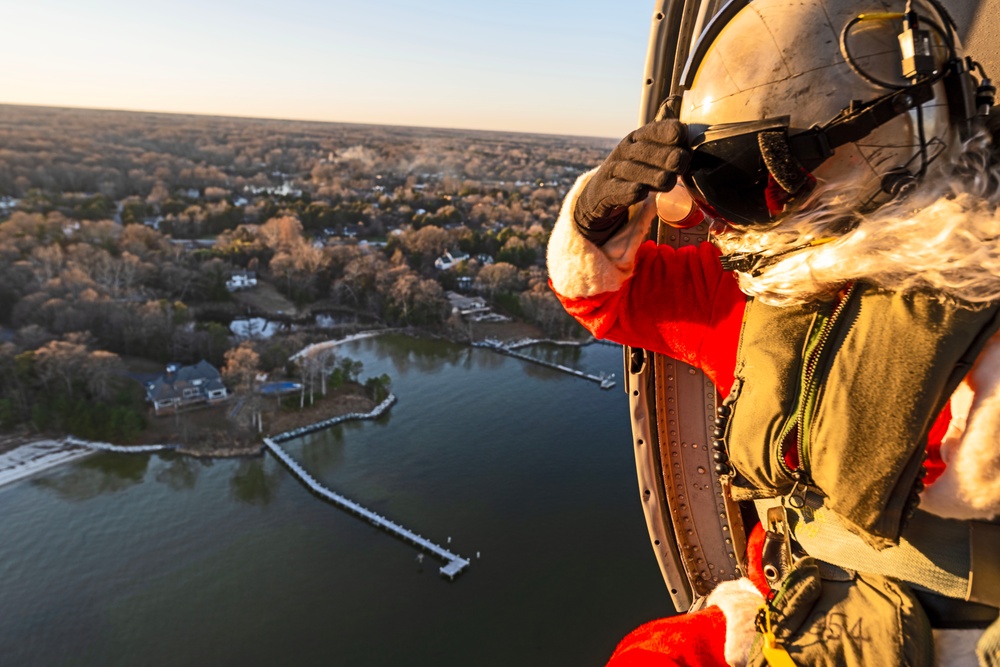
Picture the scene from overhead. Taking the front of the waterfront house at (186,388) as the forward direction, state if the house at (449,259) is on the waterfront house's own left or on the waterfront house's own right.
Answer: on the waterfront house's own left

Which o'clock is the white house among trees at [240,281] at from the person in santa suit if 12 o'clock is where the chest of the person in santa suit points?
The white house among trees is roughly at 3 o'clock from the person in santa suit.

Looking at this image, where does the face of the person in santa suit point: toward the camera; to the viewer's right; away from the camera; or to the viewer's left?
to the viewer's left

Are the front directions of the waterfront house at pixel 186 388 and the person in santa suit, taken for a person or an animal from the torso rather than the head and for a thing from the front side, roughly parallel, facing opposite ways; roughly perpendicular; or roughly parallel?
roughly perpendicular

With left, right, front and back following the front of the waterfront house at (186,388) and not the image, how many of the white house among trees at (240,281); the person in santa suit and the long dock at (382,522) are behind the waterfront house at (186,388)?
1

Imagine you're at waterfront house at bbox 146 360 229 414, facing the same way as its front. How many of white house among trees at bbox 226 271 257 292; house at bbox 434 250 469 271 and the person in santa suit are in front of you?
1

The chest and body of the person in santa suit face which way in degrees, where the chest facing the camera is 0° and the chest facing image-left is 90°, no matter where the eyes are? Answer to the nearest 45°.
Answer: approximately 45°

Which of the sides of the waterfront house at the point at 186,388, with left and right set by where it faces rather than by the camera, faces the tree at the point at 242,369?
left

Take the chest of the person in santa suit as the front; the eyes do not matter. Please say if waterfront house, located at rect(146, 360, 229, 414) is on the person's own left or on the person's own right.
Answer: on the person's own right

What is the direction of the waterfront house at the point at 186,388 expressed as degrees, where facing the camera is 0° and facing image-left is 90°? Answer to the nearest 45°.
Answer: approximately 0°

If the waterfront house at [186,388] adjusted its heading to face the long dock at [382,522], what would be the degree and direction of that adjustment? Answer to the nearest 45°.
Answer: approximately 45° to its left
